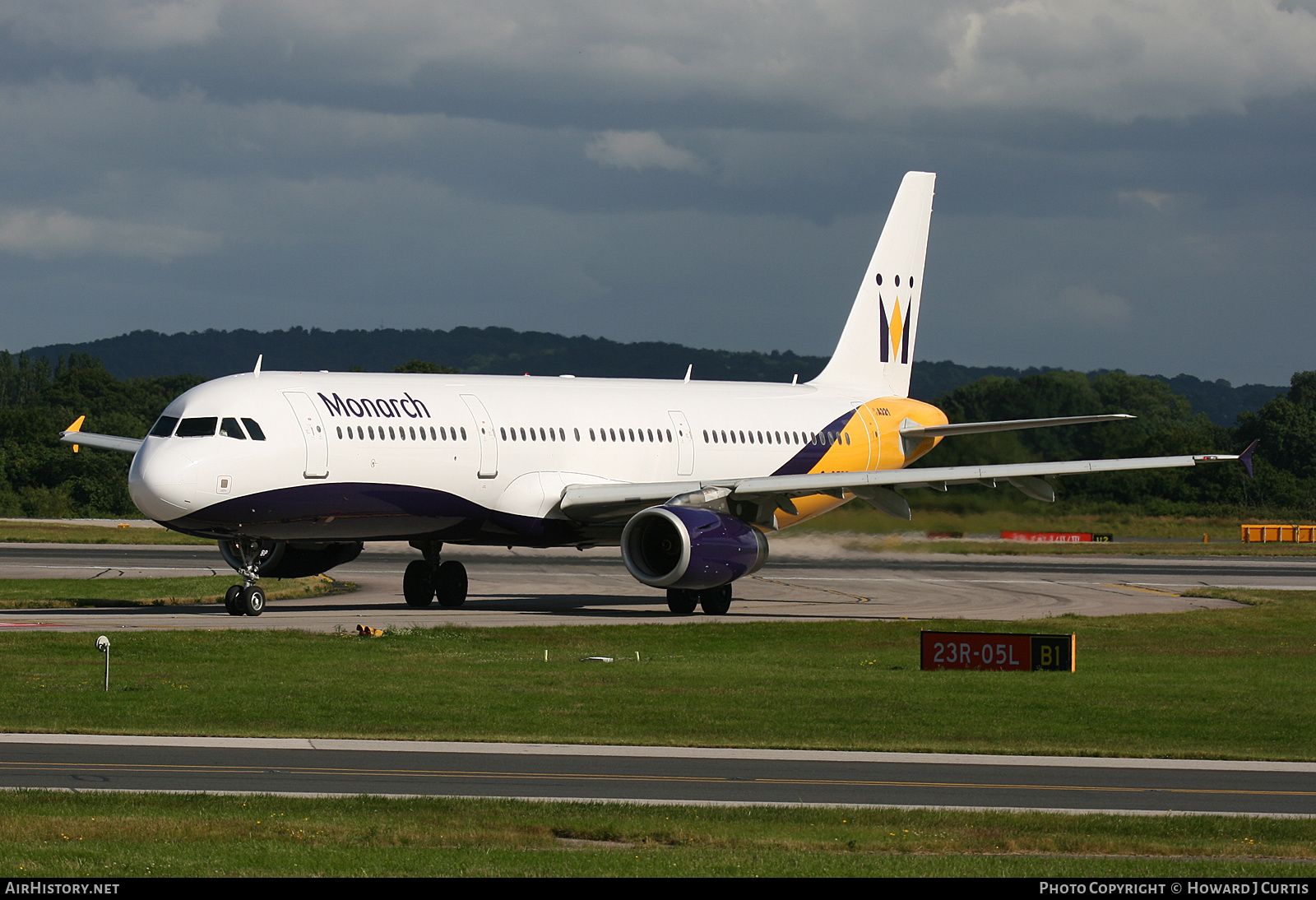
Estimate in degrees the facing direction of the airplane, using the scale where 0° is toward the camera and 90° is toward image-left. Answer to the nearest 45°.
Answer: approximately 45°
